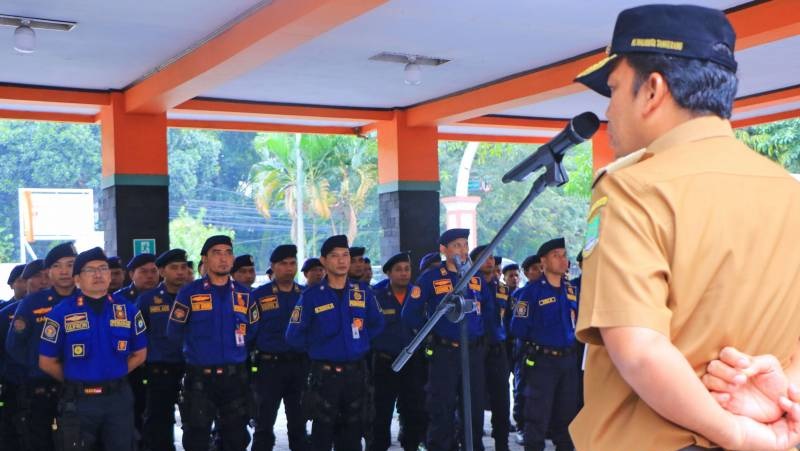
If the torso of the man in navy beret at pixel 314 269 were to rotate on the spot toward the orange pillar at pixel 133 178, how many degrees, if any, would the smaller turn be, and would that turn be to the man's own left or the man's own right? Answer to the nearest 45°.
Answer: approximately 180°

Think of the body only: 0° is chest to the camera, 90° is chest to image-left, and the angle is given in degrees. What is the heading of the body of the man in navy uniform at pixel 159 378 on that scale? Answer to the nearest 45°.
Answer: approximately 315°

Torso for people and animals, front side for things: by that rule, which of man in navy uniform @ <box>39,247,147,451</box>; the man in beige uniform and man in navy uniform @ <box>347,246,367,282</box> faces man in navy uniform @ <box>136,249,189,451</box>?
the man in beige uniform

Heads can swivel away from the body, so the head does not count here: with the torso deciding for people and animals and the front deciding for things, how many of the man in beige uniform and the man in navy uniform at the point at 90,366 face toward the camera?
1

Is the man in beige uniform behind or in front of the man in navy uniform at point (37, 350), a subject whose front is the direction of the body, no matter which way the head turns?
in front

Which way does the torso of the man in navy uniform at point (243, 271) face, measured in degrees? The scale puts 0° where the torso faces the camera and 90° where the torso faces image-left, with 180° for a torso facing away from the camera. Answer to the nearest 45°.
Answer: approximately 315°
